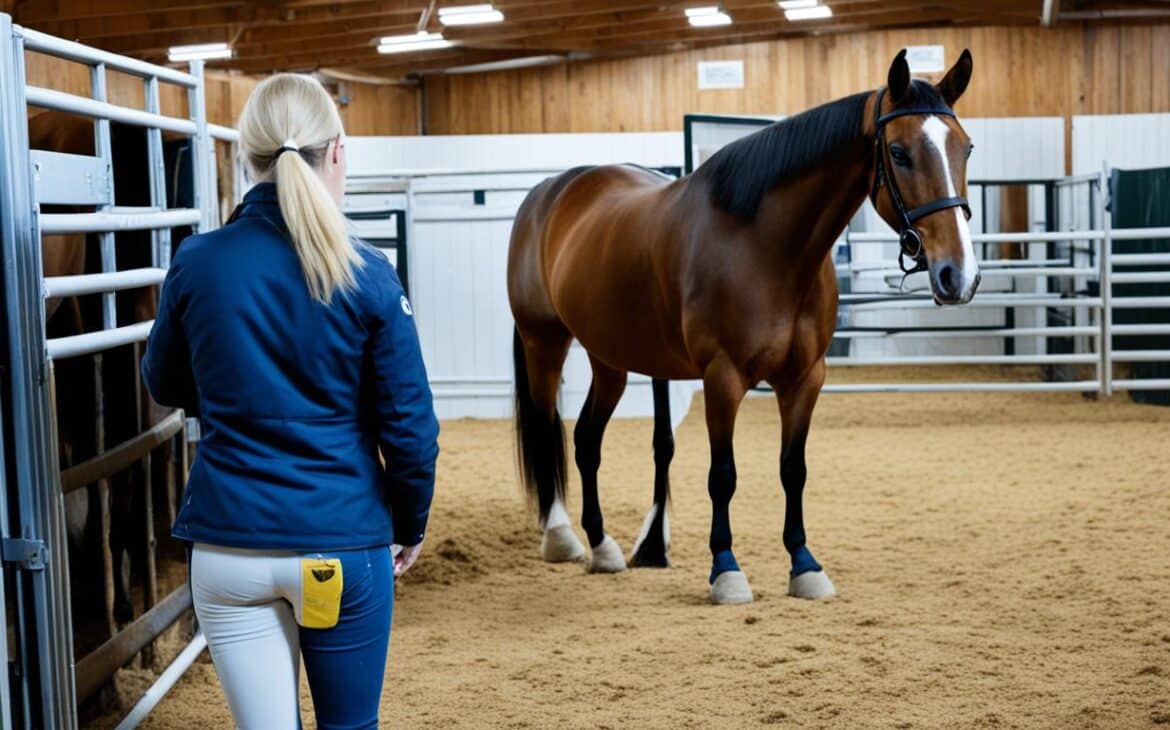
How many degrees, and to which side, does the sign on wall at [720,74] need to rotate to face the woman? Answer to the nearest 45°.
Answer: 0° — it already faces them

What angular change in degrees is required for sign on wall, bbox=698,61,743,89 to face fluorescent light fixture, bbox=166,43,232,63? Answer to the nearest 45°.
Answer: approximately 45° to its right

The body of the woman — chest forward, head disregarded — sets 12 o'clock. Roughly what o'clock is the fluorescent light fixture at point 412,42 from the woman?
The fluorescent light fixture is roughly at 12 o'clock from the woman.

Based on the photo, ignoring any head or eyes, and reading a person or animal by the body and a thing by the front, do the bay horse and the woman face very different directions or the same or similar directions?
very different directions

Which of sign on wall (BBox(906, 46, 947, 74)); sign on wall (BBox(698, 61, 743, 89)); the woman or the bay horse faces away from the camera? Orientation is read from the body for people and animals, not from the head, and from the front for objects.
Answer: the woman

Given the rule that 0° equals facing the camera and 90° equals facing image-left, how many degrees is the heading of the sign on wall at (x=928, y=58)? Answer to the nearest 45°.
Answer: approximately 0°

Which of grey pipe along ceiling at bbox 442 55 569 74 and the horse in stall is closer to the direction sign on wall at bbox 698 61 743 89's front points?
the horse in stall

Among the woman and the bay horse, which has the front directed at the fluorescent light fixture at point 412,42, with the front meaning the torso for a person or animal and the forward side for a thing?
the woman

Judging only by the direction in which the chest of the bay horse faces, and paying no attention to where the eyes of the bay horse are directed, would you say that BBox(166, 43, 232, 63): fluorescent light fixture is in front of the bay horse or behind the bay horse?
behind

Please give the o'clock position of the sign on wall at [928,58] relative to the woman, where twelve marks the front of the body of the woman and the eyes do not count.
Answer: The sign on wall is roughly at 1 o'clock from the woman.

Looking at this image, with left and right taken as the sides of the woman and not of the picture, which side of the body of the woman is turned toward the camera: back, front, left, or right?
back

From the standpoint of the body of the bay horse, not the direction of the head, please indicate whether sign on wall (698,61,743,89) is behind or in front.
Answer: behind
